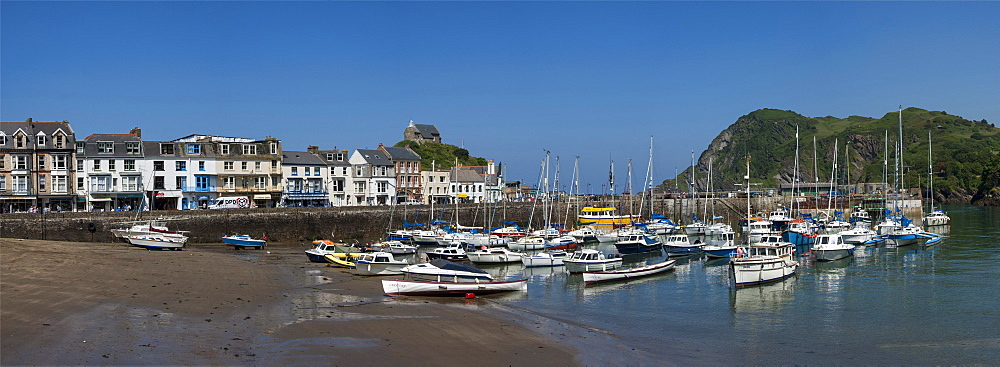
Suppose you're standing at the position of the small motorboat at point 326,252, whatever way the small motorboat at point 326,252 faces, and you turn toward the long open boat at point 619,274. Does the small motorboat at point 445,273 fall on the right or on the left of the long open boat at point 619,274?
right

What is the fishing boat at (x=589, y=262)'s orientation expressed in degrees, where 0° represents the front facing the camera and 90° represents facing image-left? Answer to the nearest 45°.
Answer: approximately 90°

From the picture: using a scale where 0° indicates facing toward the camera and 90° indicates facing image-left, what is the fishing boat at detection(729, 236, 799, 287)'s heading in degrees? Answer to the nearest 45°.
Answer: approximately 45°

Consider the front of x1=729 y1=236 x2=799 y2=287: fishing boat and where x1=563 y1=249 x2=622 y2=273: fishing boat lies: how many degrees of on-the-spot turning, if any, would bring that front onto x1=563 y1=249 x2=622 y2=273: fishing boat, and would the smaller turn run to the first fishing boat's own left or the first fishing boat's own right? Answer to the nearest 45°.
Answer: approximately 45° to the first fishing boat's own right

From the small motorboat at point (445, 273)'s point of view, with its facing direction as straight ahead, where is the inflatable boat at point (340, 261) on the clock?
The inflatable boat is roughly at 2 o'clock from the small motorboat.

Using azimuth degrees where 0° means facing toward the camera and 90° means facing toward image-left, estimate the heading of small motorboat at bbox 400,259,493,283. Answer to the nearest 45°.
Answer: approximately 90°

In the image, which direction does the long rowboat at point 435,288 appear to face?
to the viewer's left

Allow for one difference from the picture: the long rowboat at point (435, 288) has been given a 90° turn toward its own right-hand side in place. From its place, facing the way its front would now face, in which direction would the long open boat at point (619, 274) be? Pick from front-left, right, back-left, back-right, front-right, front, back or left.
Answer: front-right
